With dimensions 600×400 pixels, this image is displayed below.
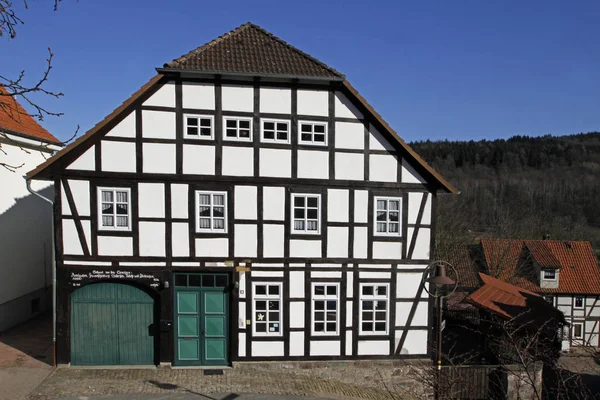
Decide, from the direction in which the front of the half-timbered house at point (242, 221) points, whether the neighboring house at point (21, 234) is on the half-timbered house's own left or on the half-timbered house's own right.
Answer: on the half-timbered house's own right

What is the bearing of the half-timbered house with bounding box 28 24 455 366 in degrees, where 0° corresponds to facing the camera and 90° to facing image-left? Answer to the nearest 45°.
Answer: approximately 0°
